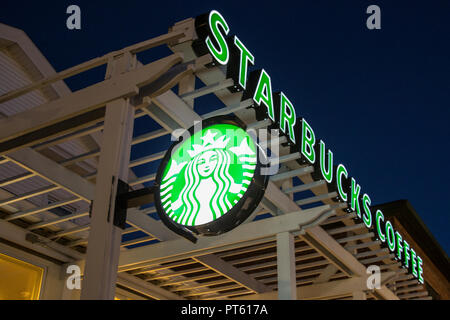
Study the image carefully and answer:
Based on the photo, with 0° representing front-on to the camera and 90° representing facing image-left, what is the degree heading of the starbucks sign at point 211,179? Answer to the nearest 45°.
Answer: approximately 45°
